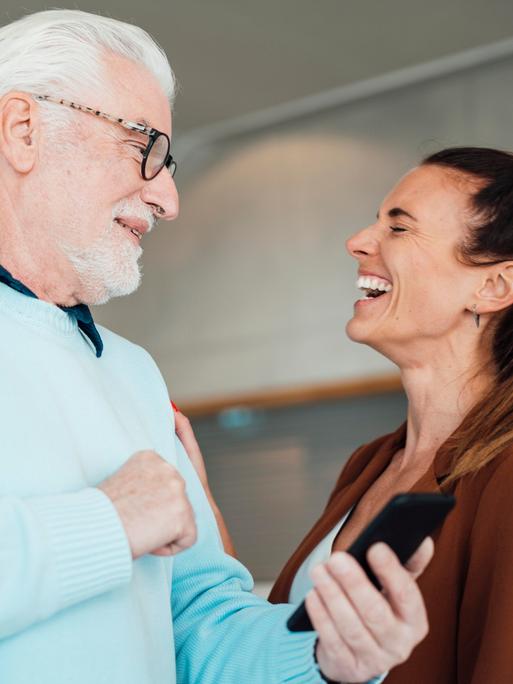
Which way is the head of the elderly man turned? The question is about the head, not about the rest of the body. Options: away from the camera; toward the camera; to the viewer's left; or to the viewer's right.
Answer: to the viewer's right

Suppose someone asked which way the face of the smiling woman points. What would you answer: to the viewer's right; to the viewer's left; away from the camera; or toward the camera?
to the viewer's left

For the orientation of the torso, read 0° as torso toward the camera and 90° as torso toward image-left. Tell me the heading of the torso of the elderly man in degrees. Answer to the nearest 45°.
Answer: approximately 315°
